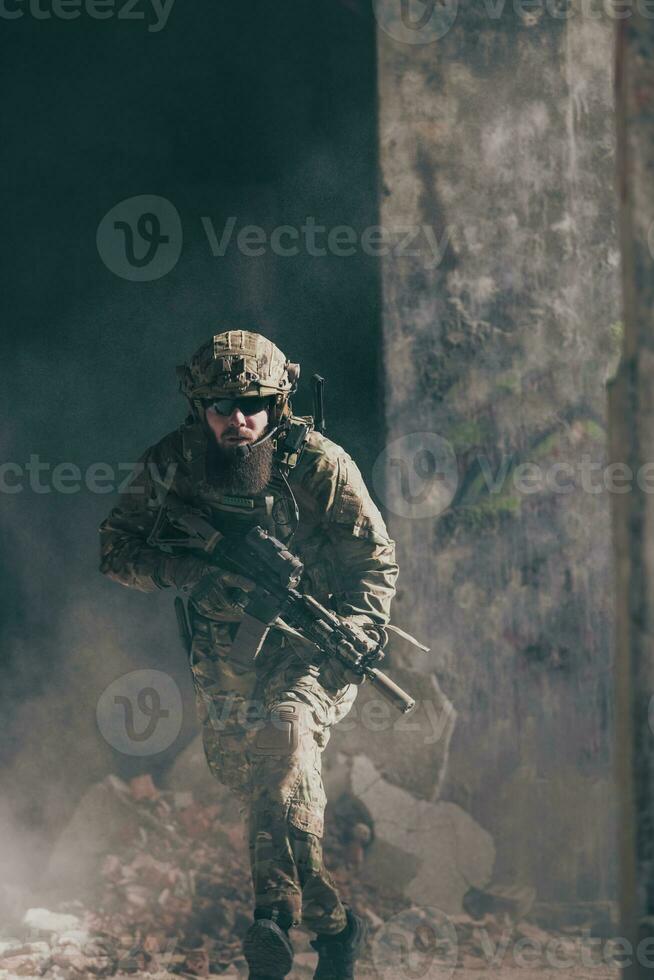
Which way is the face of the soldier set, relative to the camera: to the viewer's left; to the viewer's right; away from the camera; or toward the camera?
toward the camera

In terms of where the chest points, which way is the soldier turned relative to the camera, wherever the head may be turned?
toward the camera
